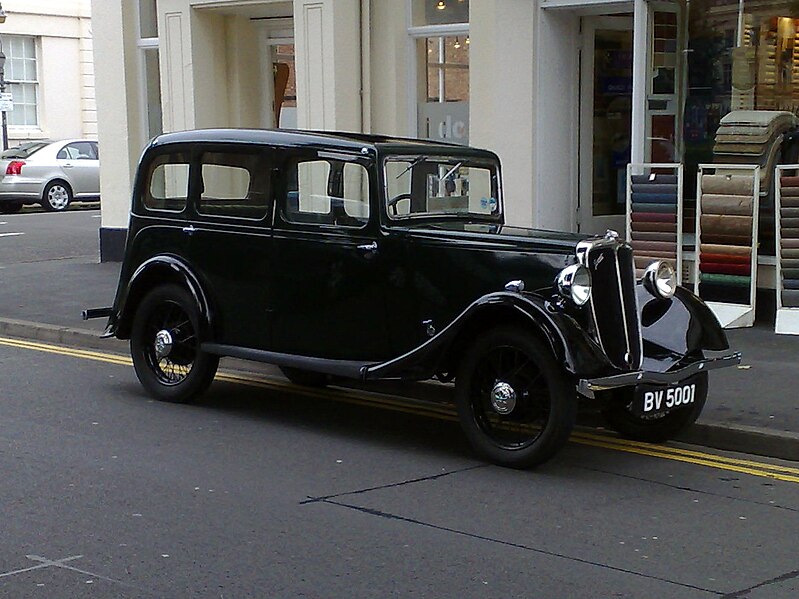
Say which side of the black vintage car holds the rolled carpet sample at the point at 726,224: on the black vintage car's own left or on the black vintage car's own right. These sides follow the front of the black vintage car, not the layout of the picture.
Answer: on the black vintage car's own left

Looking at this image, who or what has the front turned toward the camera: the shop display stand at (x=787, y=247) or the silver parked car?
the shop display stand

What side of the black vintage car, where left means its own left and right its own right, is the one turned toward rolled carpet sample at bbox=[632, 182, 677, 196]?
left

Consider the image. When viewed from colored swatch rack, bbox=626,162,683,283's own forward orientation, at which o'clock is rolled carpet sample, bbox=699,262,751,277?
The rolled carpet sample is roughly at 10 o'clock from the colored swatch rack.

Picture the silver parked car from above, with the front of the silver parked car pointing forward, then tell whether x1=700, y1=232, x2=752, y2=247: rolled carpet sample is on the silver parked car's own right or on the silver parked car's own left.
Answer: on the silver parked car's own right

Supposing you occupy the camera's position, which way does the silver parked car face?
facing away from the viewer and to the right of the viewer

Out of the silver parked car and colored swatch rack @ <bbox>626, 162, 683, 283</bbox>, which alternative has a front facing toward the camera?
the colored swatch rack

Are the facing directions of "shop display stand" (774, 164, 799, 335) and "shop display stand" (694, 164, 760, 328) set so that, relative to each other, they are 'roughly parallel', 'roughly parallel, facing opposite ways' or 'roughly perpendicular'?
roughly parallel

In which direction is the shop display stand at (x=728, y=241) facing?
toward the camera

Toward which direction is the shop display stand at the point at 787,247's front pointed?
toward the camera

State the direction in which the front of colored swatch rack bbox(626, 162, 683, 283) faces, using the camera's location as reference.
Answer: facing the viewer

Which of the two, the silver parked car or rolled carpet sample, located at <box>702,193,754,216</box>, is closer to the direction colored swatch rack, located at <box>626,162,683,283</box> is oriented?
the rolled carpet sample
